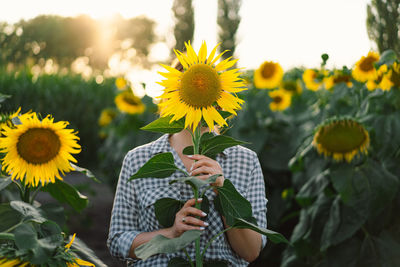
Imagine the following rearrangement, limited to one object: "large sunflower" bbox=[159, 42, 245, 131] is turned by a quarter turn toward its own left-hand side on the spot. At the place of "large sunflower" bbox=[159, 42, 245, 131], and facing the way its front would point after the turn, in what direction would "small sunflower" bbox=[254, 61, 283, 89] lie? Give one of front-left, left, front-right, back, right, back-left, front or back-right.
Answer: left

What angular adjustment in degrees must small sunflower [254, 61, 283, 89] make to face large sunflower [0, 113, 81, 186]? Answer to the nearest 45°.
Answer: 0° — it already faces it

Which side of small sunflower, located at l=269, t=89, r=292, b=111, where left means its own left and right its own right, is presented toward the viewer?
front

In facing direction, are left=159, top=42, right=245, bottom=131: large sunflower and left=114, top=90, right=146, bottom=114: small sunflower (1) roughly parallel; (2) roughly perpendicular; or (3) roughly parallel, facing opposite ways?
roughly parallel

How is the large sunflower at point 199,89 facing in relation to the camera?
toward the camera

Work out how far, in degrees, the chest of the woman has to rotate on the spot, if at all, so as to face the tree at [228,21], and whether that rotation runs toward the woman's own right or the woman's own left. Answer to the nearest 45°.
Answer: approximately 180°

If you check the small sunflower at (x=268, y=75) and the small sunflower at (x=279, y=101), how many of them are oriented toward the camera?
2

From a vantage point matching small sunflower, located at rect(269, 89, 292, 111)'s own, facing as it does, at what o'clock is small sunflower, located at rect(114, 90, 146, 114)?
small sunflower, located at rect(114, 90, 146, 114) is roughly at 3 o'clock from small sunflower, located at rect(269, 89, 292, 111).

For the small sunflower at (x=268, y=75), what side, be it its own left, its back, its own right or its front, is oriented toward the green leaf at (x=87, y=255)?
front

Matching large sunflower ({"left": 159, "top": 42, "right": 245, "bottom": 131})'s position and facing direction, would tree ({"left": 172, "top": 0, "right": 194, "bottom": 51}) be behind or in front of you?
behind

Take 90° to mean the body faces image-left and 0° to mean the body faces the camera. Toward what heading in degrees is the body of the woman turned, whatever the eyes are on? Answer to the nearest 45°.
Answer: approximately 0°

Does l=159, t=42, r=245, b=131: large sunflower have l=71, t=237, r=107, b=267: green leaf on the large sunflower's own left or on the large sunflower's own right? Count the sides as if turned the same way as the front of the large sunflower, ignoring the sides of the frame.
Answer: on the large sunflower's own right

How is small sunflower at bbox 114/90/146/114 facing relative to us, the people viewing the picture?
facing the viewer

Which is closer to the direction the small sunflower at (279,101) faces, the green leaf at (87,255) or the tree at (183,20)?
the green leaf
